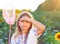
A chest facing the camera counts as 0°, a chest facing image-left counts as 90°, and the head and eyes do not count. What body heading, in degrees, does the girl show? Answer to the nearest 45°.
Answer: approximately 0°
